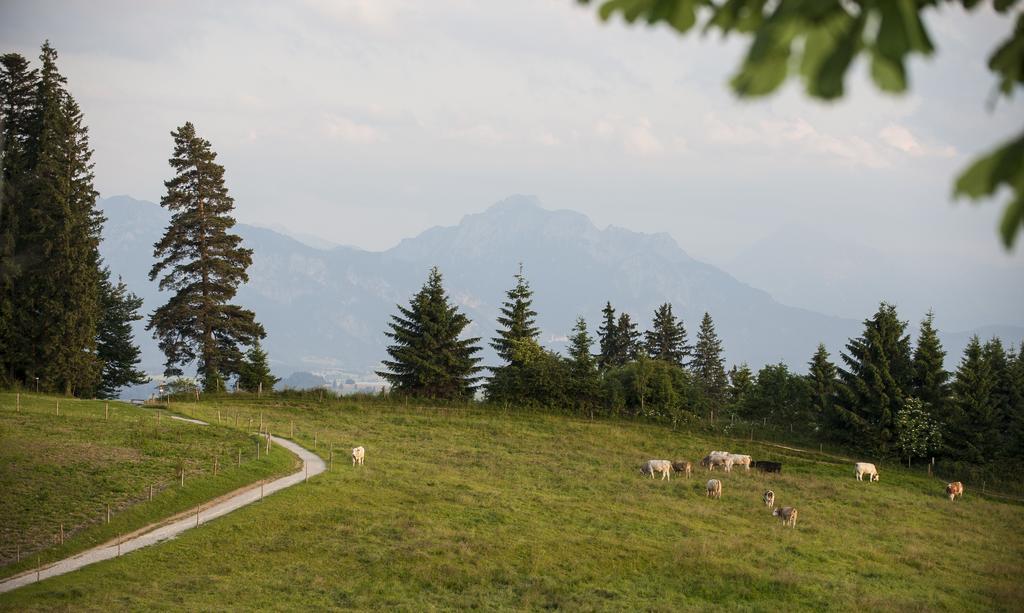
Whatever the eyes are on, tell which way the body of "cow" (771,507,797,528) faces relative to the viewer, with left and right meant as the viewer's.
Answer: facing to the left of the viewer

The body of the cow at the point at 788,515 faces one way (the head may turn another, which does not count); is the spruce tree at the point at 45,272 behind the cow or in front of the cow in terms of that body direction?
in front

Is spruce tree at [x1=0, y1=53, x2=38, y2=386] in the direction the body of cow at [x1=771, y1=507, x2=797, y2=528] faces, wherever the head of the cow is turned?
yes

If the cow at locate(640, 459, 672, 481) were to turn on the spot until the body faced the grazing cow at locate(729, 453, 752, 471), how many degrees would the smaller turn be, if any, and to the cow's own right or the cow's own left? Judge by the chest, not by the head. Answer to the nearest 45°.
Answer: approximately 135° to the cow's own right

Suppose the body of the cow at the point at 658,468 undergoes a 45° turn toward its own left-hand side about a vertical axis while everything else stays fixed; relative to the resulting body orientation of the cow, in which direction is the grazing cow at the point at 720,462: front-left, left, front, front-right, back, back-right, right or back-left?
back

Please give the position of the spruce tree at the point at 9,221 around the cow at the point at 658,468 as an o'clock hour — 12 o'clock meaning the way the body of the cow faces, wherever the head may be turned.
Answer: The spruce tree is roughly at 12 o'clock from the cow.

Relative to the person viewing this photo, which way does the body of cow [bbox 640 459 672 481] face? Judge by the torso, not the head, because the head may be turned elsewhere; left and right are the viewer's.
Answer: facing to the left of the viewer

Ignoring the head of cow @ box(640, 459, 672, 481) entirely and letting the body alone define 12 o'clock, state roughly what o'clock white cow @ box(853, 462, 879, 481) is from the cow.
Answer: The white cow is roughly at 5 o'clock from the cow.

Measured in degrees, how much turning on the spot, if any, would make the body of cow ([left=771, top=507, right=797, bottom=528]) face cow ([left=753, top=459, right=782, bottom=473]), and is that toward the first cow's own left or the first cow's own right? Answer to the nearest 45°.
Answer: approximately 90° to the first cow's own right

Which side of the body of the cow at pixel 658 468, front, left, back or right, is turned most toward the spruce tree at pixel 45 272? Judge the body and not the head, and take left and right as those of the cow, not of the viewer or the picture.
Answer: front
